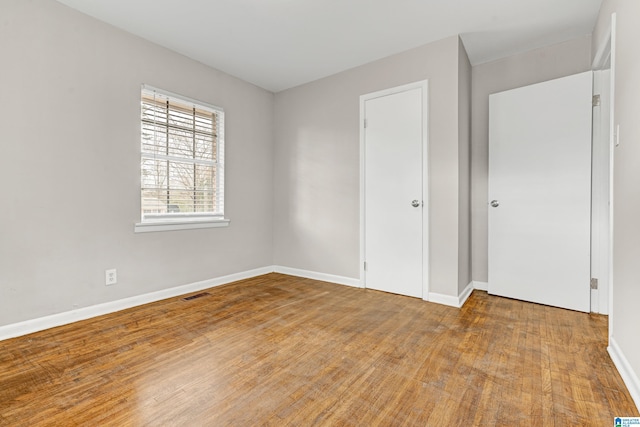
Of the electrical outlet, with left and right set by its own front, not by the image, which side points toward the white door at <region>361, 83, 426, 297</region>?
front

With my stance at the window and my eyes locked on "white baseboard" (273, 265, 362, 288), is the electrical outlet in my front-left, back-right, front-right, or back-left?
back-right

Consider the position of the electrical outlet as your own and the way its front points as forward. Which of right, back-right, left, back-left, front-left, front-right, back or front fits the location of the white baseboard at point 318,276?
front-left

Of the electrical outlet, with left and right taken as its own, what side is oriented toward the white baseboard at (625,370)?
front

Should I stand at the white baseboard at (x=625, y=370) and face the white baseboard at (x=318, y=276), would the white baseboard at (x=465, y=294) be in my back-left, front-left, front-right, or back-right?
front-right

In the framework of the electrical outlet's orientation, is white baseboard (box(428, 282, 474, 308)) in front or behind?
in front

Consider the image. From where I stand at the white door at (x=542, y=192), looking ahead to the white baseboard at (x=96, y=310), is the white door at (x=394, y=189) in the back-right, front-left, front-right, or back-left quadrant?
front-right

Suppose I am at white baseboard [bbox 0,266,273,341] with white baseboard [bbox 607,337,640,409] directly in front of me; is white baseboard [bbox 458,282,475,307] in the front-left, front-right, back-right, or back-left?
front-left

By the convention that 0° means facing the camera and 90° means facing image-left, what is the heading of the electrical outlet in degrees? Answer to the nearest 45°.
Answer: approximately 315°

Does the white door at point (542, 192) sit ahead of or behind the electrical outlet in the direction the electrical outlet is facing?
ahead

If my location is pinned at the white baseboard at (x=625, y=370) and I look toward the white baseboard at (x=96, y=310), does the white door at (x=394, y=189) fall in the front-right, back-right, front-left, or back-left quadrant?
front-right
